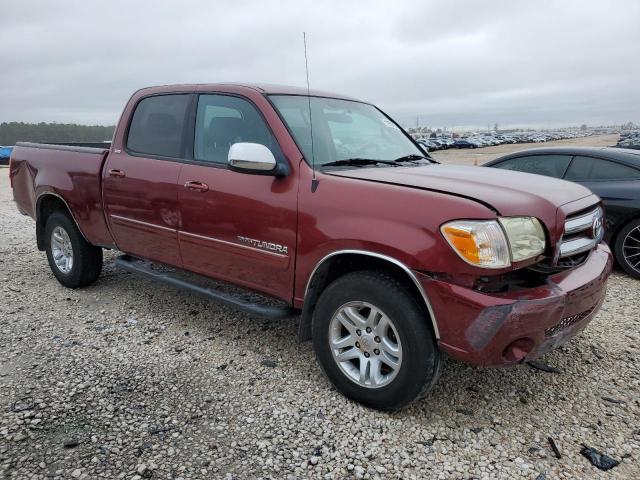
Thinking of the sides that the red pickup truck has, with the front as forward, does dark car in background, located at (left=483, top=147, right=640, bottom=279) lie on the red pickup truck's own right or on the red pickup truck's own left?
on the red pickup truck's own left

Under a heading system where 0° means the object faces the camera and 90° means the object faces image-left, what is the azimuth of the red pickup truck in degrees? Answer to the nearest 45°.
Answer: approximately 315°
